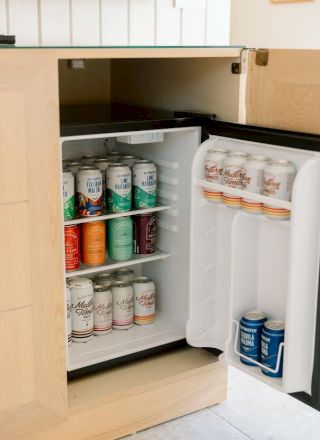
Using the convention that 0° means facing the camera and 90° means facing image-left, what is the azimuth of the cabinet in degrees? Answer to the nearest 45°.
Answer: approximately 315°
